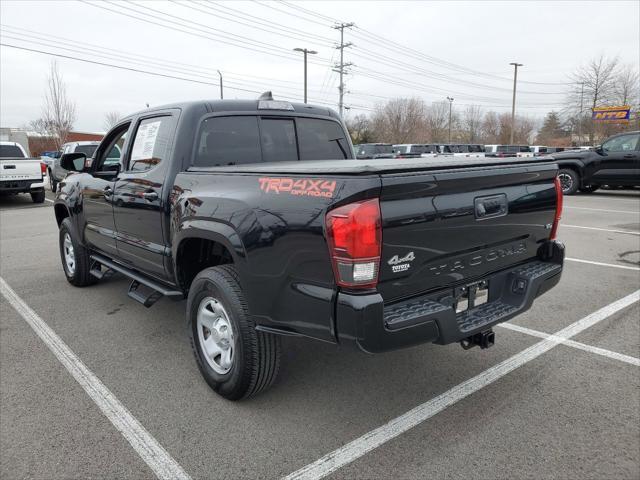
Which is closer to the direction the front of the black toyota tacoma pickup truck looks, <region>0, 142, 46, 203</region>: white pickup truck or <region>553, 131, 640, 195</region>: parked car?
the white pickup truck

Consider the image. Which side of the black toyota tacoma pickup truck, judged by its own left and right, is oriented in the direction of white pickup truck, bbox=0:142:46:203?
front

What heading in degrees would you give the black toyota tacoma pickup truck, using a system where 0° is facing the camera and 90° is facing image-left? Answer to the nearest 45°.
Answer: approximately 135°

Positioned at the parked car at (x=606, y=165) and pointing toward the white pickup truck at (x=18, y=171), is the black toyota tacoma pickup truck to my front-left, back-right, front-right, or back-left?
front-left

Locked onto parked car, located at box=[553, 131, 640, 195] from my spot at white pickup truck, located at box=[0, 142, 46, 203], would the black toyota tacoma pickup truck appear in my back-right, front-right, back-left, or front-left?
front-right

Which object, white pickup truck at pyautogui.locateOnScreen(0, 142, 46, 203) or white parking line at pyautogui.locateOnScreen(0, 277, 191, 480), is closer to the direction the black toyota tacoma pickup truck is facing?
the white pickup truck

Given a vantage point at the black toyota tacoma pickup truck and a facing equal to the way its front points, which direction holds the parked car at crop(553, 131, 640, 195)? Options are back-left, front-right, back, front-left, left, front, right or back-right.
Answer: right

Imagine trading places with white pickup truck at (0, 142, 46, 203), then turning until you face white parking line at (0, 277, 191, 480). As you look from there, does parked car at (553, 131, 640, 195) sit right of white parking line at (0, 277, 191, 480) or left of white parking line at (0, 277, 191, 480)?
left
